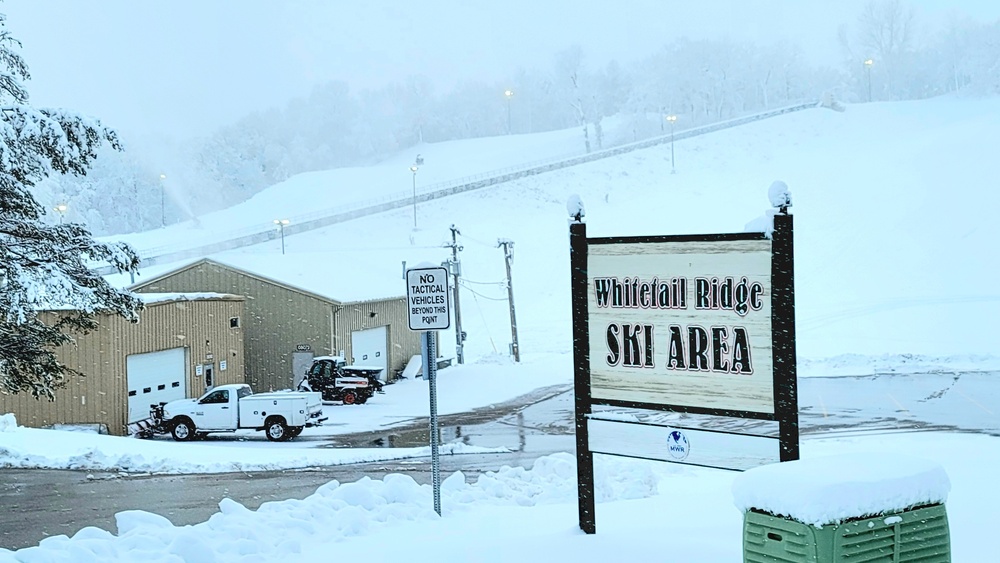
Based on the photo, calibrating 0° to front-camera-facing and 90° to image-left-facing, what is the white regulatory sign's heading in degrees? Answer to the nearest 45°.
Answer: approximately 0°

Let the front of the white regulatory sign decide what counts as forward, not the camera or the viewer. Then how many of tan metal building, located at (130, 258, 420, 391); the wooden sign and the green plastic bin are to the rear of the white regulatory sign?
1

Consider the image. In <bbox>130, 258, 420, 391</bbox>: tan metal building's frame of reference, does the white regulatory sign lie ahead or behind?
ahead

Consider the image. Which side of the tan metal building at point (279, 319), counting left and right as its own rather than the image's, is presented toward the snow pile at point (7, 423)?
right

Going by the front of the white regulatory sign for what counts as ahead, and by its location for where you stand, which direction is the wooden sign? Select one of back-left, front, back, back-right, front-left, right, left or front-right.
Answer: front-left

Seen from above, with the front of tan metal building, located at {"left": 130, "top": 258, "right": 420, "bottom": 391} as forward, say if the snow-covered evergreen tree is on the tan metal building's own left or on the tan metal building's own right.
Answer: on the tan metal building's own right

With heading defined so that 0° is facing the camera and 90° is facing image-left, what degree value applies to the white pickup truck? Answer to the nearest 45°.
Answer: approximately 90°

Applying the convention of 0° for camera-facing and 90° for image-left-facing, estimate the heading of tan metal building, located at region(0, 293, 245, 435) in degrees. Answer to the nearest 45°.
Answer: approximately 315°

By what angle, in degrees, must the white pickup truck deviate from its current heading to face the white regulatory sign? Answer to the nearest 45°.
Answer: approximately 90° to its left

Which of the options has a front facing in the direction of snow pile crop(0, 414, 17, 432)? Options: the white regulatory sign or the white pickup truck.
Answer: the white pickup truck

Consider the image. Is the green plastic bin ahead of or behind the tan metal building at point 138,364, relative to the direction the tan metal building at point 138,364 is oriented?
ahead
